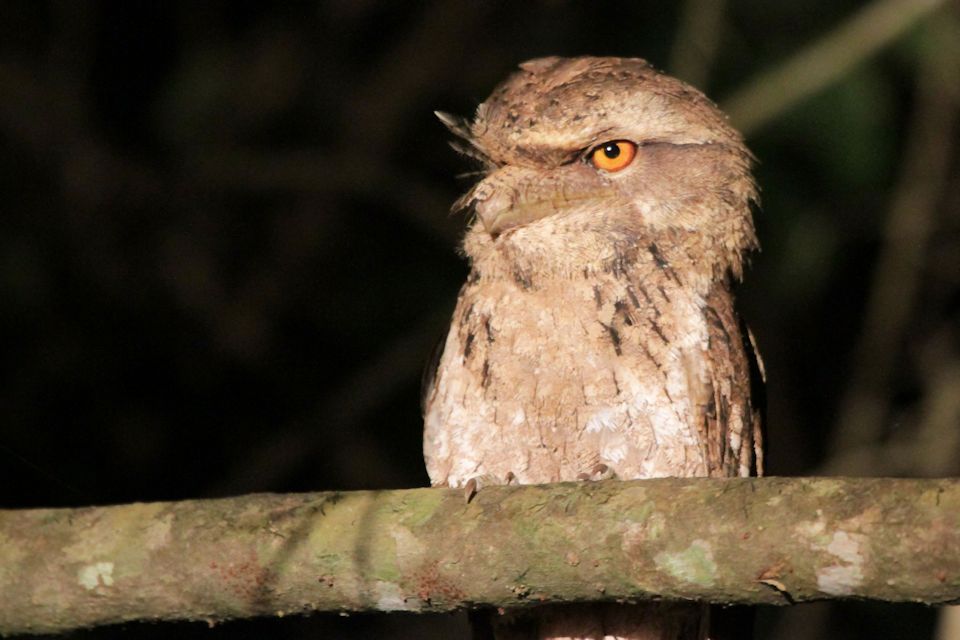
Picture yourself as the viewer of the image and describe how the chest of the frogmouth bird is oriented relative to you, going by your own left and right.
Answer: facing the viewer and to the left of the viewer
